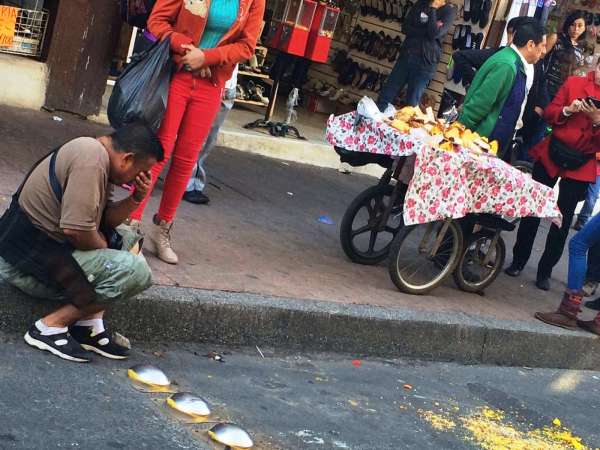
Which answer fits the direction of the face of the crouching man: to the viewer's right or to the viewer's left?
to the viewer's right

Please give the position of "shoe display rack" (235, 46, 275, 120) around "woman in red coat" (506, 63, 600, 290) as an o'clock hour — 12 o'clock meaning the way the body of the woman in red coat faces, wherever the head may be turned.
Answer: The shoe display rack is roughly at 3 o'clock from the woman in red coat.

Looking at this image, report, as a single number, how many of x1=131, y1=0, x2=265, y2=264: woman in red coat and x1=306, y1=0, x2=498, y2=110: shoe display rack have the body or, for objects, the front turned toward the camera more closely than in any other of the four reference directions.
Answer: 2

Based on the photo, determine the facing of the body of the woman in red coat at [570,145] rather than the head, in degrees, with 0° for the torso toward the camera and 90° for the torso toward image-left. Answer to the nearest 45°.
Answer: approximately 45°

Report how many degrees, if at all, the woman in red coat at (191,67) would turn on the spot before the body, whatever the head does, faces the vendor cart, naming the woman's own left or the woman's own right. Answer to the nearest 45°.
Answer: approximately 135° to the woman's own left

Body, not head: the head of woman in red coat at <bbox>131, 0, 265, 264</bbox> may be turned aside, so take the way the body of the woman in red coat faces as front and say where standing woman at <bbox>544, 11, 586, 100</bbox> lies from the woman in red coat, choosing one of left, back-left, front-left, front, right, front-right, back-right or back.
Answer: back-left

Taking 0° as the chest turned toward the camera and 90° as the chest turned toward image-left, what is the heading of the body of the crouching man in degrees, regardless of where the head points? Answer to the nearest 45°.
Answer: approximately 270°

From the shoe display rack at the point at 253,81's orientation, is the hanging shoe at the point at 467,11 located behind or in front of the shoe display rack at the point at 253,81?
behind

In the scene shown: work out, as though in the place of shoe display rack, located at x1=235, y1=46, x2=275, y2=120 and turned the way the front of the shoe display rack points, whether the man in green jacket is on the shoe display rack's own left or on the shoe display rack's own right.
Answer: on the shoe display rack's own left
